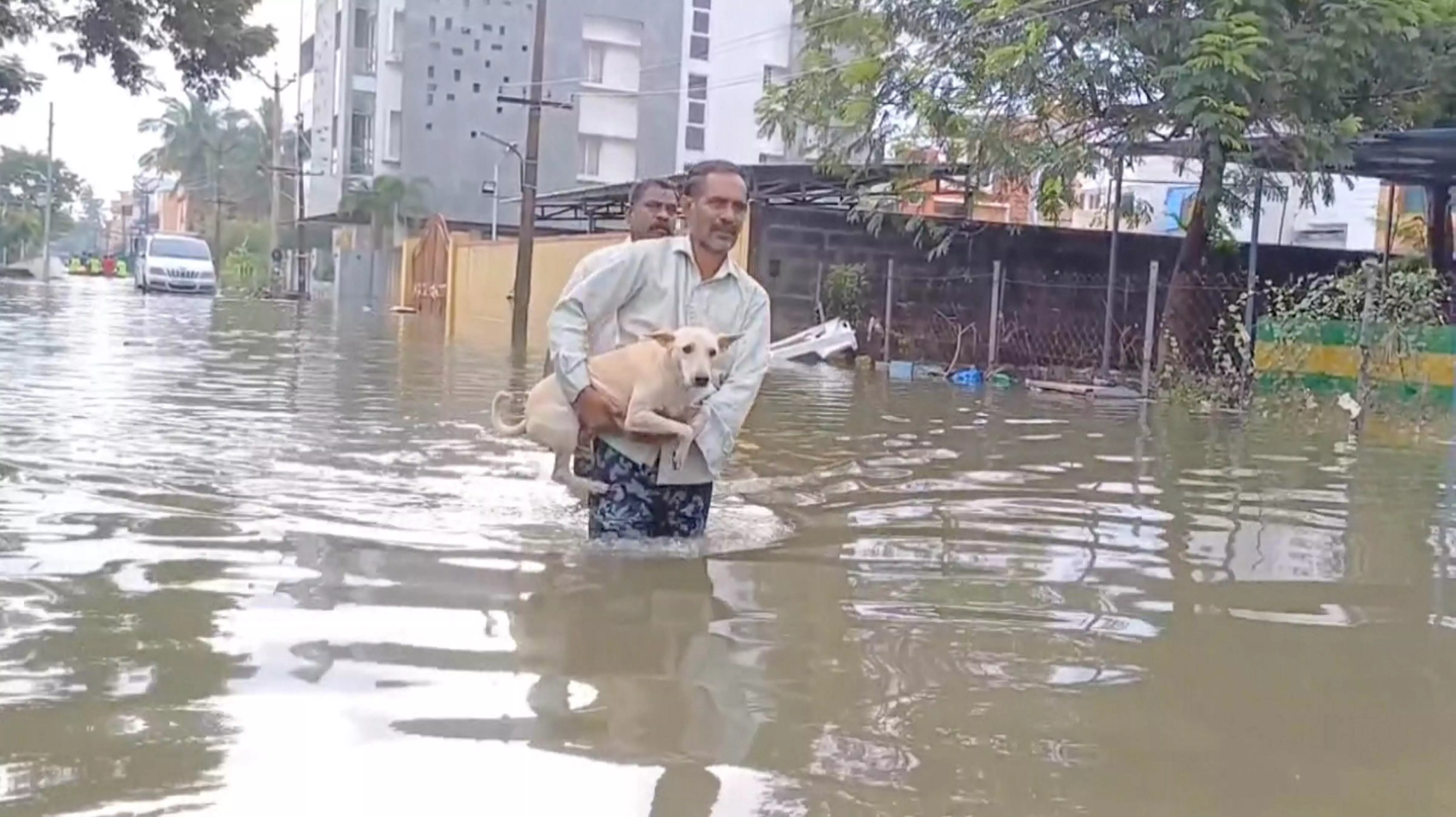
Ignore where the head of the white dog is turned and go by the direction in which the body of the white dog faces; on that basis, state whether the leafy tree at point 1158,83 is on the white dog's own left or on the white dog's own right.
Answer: on the white dog's own left

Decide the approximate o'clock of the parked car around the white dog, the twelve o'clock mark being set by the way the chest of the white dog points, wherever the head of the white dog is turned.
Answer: The parked car is roughly at 7 o'clock from the white dog.

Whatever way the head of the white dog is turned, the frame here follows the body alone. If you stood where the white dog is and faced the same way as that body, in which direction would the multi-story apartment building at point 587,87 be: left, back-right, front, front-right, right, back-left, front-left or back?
back-left

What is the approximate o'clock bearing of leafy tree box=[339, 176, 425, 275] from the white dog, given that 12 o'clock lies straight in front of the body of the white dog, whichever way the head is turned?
The leafy tree is roughly at 7 o'clock from the white dog.

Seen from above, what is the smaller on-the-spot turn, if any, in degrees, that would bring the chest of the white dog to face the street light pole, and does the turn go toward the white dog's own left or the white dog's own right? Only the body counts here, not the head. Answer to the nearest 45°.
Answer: approximately 135° to the white dog's own left

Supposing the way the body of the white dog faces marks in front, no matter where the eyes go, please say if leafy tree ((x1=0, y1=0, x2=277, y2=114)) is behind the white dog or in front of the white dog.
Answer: behind

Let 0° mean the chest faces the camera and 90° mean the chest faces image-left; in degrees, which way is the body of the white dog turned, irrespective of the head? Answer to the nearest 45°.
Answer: approximately 315°
